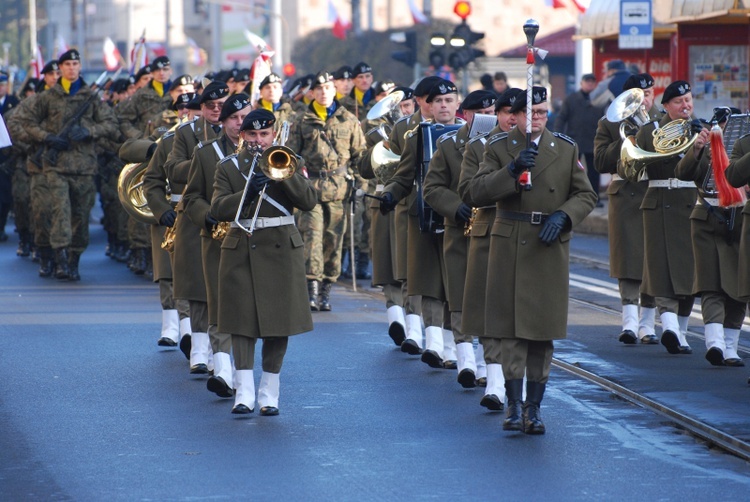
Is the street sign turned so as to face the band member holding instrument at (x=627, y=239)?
yes

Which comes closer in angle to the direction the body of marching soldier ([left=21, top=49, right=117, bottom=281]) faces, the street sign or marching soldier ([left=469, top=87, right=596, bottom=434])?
the marching soldier

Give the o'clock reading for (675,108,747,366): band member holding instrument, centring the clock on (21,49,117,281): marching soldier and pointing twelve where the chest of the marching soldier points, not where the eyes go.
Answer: The band member holding instrument is roughly at 11 o'clock from the marching soldier.

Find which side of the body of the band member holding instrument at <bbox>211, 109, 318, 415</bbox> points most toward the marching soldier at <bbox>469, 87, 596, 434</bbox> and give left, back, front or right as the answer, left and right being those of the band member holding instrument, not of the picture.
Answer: left

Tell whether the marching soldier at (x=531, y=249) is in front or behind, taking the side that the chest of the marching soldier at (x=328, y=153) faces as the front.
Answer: in front

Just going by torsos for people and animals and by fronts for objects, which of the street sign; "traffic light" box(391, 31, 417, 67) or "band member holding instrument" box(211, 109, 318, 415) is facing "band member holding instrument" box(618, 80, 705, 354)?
the street sign

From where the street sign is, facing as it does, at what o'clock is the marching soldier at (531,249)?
The marching soldier is roughly at 12 o'clock from the street sign.

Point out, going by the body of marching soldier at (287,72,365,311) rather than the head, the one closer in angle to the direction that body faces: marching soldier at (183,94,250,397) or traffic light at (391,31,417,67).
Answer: the marching soldier

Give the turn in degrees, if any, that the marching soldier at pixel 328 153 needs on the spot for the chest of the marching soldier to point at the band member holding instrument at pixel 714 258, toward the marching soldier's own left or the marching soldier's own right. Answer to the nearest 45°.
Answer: approximately 45° to the marching soldier's own left

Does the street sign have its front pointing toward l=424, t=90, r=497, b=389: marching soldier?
yes

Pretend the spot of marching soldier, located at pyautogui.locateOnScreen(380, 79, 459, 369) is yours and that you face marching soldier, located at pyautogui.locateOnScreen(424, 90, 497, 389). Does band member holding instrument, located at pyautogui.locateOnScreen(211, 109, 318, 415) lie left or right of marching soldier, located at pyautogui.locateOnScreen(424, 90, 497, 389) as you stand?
right

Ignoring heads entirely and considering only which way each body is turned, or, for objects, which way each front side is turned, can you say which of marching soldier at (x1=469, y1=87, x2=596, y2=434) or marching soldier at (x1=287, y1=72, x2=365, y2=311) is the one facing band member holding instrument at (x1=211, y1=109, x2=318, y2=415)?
marching soldier at (x1=287, y1=72, x2=365, y2=311)
